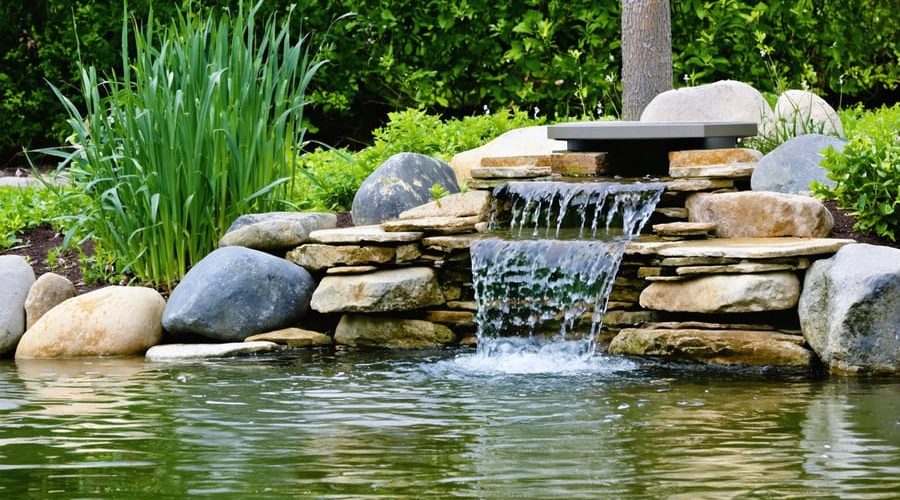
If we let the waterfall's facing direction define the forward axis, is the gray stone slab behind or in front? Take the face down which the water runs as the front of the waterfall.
behind

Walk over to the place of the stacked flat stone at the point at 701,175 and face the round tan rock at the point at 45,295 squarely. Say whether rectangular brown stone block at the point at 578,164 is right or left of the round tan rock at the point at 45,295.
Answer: right

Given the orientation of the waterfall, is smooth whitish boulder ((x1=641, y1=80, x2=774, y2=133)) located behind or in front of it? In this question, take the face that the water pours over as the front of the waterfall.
behind

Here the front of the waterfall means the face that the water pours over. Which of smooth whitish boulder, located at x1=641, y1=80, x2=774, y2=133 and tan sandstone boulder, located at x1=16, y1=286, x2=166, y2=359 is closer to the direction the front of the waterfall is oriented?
the tan sandstone boulder

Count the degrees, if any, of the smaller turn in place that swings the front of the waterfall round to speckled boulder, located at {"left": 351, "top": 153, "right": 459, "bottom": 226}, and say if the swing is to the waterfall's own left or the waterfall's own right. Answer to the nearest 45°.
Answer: approximately 135° to the waterfall's own right

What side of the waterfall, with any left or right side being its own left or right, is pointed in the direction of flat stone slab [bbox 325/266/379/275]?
right

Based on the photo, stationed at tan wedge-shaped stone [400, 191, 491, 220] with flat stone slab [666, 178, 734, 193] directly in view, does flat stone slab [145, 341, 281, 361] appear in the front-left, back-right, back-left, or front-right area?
back-right

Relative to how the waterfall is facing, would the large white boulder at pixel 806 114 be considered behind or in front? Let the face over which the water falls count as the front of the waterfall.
behind

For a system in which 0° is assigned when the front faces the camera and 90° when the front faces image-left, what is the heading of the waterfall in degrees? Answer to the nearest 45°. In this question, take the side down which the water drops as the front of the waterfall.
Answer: approximately 0°

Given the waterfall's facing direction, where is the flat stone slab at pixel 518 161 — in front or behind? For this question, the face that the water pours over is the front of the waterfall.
behind

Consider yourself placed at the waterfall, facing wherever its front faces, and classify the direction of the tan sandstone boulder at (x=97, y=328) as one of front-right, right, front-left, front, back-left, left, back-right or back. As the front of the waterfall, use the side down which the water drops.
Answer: right

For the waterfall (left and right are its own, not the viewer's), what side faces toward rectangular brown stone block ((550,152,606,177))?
back

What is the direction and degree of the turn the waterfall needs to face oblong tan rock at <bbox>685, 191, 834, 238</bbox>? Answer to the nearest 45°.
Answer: approximately 90° to its left

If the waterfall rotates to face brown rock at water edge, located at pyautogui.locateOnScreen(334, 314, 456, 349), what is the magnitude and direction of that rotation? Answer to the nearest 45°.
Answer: approximately 90° to its right

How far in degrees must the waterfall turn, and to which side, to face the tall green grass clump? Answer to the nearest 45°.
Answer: approximately 90° to its right

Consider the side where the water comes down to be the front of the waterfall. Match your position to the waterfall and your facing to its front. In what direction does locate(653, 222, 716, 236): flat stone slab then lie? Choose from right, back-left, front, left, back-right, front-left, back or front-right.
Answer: left
